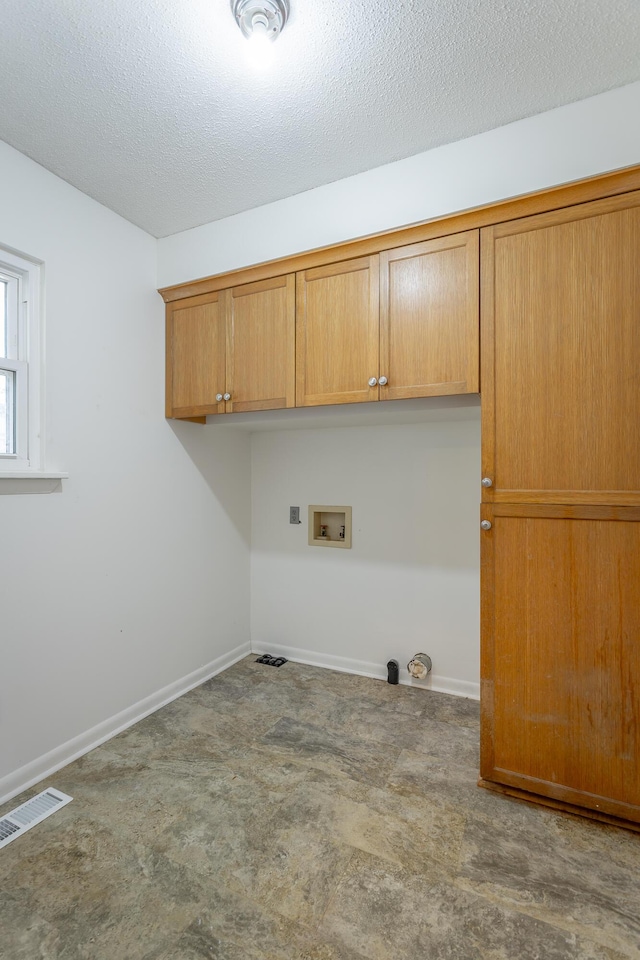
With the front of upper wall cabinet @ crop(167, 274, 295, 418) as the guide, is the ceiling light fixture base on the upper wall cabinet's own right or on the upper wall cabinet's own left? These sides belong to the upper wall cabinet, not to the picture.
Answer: on the upper wall cabinet's own left

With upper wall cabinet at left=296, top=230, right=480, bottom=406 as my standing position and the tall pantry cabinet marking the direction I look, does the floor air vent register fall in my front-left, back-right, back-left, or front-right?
back-right

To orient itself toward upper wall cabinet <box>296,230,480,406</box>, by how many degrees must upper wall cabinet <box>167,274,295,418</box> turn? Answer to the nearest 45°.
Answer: approximately 90° to its left

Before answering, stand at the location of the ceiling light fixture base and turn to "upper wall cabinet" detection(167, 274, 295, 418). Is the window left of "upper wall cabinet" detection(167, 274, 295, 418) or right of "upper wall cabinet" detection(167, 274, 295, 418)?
left

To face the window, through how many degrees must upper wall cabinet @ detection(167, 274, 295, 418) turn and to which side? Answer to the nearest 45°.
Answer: approximately 45° to its right

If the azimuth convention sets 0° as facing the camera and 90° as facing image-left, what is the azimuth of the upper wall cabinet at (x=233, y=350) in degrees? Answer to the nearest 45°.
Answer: approximately 45°

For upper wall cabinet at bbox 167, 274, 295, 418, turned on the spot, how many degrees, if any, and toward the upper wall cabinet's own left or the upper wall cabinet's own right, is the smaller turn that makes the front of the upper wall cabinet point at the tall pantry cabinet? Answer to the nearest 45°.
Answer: approximately 90° to the upper wall cabinet's own left

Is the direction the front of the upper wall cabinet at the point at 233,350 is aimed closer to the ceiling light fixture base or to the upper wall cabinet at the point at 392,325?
the ceiling light fixture base
